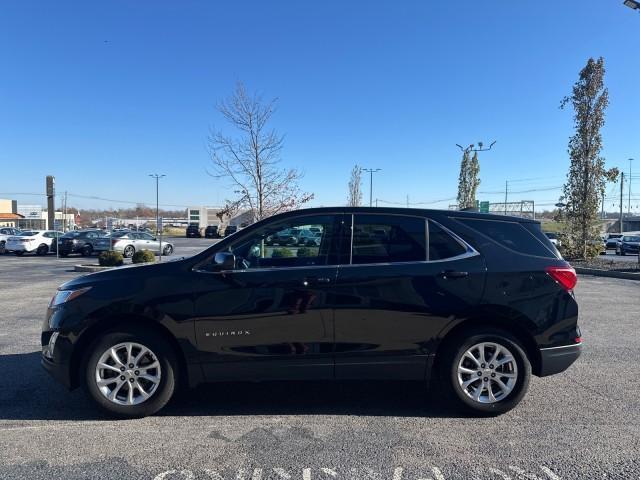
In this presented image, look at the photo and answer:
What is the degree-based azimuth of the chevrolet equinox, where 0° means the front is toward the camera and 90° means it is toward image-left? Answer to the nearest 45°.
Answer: approximately 90°

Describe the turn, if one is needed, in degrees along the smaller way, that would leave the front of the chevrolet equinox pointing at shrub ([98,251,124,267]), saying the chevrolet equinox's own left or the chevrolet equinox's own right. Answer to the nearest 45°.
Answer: approximately 45° to the chevrolet equinox's own right

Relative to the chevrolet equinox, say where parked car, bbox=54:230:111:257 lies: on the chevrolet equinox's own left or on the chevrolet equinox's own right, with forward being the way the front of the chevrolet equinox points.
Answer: on the chevrolet equinox's own right

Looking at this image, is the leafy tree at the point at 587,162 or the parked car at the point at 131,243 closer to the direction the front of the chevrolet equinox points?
the parked car

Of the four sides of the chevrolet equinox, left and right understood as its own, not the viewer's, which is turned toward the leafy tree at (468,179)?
right

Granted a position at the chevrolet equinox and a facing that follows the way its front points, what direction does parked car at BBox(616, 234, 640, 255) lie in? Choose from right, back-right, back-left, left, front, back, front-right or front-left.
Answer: back-right

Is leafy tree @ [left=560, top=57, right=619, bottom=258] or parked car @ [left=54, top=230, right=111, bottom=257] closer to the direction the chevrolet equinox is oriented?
the parked car

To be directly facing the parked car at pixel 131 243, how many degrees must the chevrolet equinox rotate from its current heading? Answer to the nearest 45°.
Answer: approximately 45° to its right

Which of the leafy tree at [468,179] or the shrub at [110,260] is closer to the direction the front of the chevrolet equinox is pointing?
the shrub

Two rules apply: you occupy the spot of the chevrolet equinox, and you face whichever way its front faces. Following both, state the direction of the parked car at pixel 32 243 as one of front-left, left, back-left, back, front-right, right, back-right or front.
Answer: front-right

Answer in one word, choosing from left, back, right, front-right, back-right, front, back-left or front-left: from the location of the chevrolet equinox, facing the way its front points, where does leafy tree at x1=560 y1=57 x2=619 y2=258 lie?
back-right
